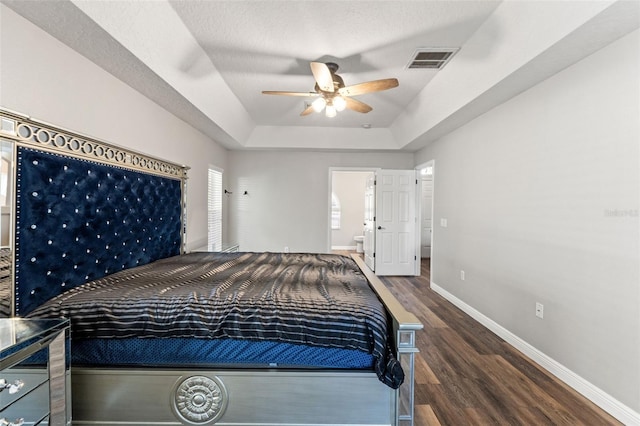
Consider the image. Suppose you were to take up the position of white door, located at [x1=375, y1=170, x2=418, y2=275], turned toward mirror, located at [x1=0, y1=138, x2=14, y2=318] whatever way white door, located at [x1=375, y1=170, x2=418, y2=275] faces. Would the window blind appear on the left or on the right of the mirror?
right

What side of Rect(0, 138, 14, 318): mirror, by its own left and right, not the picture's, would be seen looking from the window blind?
left

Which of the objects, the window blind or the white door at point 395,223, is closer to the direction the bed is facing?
the white door

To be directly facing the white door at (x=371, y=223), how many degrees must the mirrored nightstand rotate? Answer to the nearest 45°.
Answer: approximately 45° to its left

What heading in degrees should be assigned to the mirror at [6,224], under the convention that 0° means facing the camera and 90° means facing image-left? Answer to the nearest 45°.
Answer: approximately 315°

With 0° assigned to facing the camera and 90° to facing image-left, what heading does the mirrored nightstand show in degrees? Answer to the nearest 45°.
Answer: approximately 315°

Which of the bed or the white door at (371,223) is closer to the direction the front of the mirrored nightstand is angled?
the bed

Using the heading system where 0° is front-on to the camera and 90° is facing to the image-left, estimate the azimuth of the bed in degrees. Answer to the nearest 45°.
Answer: approximately 270°
